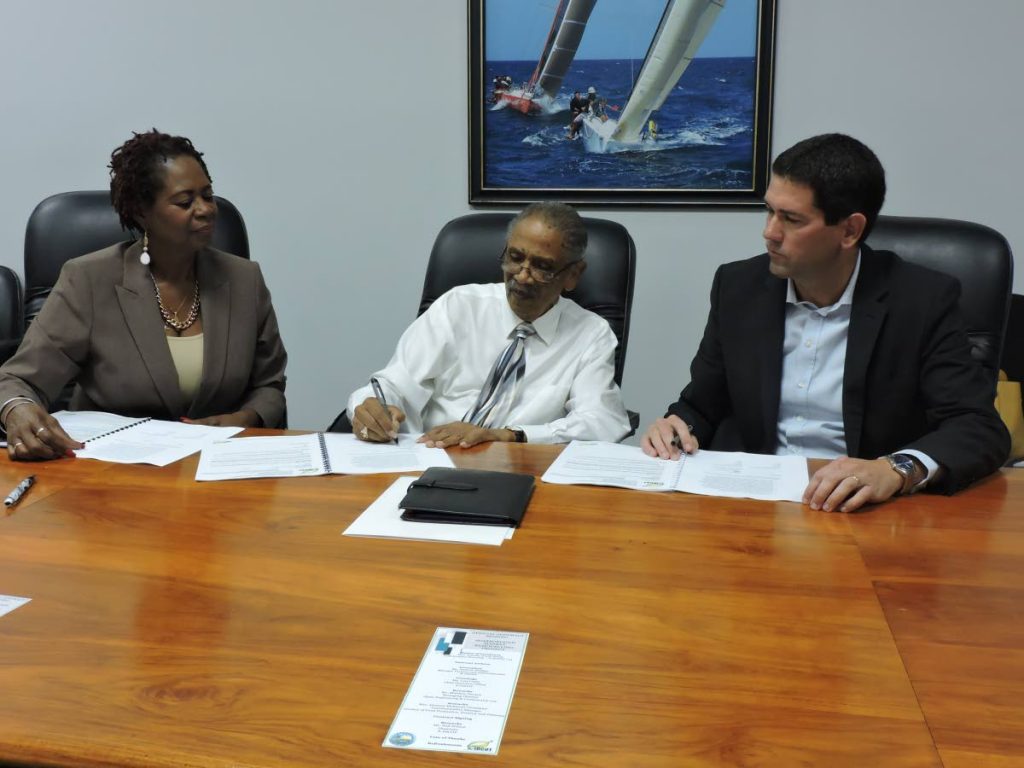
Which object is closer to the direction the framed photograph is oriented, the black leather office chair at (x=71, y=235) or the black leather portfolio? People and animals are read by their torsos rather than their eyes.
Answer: the black leather portfolio

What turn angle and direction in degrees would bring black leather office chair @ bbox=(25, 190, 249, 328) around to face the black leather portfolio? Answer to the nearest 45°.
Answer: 0° — it already faces it

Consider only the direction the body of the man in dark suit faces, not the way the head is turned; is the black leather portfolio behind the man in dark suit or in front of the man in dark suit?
in front

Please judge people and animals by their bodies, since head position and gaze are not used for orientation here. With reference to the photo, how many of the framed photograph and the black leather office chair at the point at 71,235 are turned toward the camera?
2

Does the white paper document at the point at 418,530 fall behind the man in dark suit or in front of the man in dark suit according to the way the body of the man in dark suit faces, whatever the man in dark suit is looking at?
in front

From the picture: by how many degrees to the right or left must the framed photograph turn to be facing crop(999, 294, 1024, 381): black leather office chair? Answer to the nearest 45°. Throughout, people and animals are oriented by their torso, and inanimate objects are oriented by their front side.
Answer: approximately 45° to its left

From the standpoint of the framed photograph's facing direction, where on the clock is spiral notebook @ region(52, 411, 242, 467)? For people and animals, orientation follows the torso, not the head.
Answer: The spiral notebook is roughly at 1 o'clock from the framed photograph.

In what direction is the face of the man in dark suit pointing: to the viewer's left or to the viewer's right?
to the viewer's left

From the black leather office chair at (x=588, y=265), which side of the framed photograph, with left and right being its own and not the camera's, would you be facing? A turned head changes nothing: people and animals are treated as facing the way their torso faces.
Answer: front

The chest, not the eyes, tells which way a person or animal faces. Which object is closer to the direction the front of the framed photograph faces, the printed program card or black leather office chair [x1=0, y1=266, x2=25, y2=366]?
the printed program card

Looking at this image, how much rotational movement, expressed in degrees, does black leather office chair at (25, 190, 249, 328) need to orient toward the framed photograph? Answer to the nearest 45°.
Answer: approximately 90° to its left
